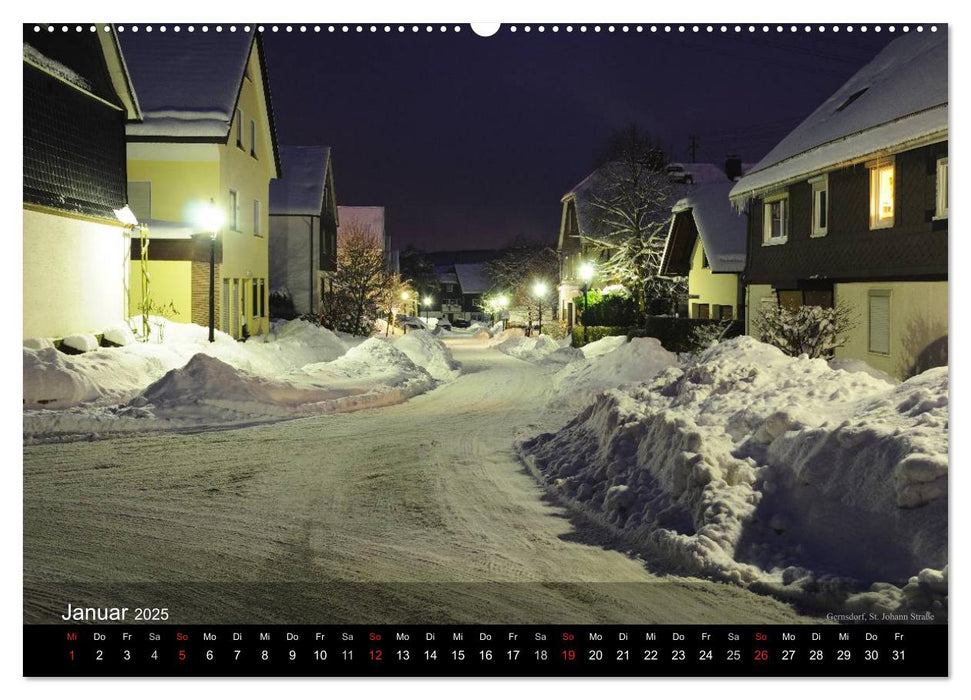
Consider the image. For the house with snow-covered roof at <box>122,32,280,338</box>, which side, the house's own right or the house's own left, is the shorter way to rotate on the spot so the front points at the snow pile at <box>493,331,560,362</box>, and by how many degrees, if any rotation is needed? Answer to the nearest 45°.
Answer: approximately 45° to the house's own left

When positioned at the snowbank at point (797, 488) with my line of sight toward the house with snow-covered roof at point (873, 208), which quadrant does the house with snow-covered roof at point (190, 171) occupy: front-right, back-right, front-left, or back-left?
front-left

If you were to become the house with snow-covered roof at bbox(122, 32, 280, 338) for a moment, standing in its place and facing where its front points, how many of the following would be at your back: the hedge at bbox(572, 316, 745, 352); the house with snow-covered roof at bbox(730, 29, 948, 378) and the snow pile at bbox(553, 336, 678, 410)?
0

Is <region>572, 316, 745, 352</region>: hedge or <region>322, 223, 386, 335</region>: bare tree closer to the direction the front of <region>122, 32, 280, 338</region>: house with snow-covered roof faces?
the hedge

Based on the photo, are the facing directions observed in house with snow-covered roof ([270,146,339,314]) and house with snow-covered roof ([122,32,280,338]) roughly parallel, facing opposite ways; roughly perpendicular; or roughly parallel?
roughly parallel

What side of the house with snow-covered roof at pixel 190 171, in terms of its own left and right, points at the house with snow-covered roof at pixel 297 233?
left

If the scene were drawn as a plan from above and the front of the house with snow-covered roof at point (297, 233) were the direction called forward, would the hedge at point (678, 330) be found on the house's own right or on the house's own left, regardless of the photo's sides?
on the house's own right

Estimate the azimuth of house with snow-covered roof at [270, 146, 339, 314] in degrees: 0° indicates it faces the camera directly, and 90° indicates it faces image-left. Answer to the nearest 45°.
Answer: approximately 270°

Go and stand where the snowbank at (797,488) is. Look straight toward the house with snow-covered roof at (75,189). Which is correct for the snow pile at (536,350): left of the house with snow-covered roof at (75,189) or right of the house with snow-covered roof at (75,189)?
right

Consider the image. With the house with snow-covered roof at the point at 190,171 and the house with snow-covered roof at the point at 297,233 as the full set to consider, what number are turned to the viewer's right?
2

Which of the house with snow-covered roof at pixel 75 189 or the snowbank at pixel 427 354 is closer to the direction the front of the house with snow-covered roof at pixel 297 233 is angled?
the snowbank

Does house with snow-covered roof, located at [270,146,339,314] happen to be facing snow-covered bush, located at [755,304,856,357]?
no

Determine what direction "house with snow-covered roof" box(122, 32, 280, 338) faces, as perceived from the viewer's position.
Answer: facing to the right of the viewer

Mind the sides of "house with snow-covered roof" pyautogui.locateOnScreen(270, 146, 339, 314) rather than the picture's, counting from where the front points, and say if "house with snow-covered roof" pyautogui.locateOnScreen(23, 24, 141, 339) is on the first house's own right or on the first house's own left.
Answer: on the first house's own right

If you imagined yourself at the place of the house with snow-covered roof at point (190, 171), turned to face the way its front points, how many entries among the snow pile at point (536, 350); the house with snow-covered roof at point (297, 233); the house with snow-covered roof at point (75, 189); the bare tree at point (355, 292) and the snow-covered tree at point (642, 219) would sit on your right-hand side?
1

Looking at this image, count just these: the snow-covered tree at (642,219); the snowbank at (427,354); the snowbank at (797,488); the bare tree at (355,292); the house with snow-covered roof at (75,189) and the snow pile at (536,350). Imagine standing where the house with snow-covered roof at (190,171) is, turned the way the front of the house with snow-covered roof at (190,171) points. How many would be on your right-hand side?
2

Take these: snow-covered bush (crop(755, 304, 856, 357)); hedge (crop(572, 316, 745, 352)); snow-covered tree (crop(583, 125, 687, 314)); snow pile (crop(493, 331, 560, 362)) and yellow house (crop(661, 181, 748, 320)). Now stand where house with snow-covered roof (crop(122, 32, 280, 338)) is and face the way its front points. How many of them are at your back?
0
